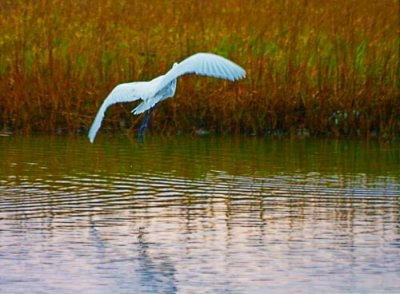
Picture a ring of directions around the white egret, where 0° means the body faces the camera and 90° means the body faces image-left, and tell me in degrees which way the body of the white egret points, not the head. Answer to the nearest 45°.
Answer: approximately 225°
